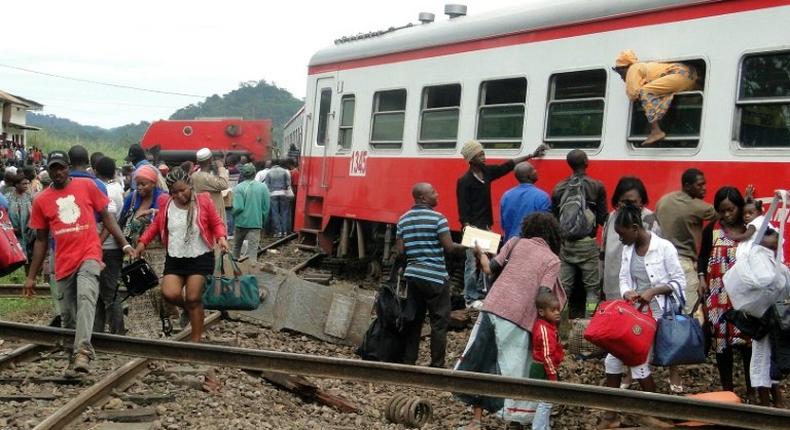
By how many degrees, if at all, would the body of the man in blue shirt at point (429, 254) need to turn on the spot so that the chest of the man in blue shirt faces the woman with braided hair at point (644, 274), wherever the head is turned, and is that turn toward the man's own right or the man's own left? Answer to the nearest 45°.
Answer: approximately 90° to the man's own right

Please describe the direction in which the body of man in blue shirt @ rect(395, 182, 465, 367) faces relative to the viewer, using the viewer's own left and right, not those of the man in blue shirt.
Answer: facing away from the viewer and to the right of the viewer

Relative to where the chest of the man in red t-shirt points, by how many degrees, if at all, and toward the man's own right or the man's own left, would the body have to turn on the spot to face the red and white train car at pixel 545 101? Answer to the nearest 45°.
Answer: approximately 90° to the man's own left

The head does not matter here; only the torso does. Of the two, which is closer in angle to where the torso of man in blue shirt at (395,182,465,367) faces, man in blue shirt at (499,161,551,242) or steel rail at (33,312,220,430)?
the man in blue shirt

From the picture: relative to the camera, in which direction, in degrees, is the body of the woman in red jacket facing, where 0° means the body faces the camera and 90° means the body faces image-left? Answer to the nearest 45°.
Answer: approximately 0°

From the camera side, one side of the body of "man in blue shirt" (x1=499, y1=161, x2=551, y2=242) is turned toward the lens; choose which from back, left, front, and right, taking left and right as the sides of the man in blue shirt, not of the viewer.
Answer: back

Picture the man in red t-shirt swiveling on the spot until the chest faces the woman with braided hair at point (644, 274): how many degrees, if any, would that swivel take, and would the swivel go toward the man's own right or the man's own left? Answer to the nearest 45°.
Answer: approximately 45° to the man's own left

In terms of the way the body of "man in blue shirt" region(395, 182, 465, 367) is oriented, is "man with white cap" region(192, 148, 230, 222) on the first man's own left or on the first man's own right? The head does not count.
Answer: on the first man's own left
